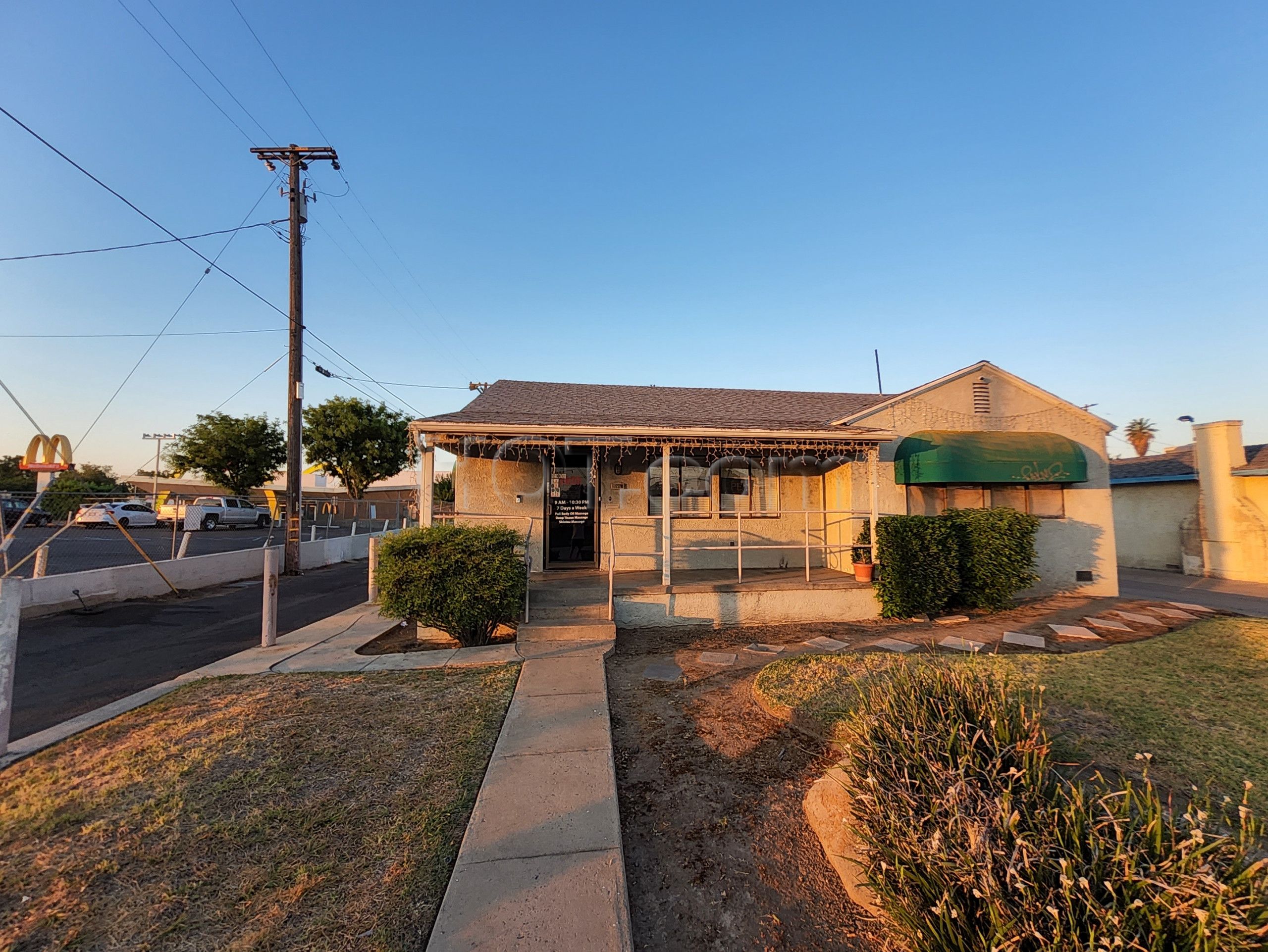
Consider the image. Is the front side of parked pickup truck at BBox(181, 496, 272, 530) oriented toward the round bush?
no

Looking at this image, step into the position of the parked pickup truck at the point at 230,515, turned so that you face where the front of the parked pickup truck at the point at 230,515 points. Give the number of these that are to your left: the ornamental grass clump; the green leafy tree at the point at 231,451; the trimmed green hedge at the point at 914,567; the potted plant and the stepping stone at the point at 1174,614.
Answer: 1

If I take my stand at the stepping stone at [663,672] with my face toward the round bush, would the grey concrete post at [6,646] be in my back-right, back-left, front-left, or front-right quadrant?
front-left

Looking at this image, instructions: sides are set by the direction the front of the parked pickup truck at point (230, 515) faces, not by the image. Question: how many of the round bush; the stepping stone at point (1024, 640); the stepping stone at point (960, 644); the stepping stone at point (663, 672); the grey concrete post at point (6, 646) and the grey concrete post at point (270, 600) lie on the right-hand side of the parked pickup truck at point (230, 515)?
6

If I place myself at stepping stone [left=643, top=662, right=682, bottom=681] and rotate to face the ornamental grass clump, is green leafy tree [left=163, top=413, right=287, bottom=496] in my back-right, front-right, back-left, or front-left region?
back-right

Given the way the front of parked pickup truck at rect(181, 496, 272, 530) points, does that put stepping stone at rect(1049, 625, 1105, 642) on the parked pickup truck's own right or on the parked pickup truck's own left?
on the parked pickup truck's own right

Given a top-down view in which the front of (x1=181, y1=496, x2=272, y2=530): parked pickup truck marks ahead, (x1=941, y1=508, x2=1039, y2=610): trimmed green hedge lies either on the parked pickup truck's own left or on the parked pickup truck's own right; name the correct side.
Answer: on the parked pickup truck's own right

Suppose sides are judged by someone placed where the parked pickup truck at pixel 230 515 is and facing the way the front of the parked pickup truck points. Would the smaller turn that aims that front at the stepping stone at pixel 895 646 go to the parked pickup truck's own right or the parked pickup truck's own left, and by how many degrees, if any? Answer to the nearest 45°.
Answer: approximately 90° to the parked pickup truck's own right

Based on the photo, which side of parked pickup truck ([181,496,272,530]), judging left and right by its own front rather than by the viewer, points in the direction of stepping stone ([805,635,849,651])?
right

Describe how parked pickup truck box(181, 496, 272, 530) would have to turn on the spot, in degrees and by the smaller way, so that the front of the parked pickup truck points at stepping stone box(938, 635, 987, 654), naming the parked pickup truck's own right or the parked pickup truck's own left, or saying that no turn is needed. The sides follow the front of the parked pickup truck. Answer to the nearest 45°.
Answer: approximately 90° to the parked pickup truck's own right

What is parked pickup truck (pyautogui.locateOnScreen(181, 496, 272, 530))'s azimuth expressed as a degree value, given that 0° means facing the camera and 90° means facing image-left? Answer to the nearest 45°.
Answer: approximately 270°

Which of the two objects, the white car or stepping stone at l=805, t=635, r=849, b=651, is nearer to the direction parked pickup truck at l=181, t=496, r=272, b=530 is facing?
the stepping stone

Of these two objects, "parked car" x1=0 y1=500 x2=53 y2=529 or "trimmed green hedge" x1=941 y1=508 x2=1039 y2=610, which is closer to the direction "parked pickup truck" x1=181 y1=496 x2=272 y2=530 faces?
the trimmed green hedge

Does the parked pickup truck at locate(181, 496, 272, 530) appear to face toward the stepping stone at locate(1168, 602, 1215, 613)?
no

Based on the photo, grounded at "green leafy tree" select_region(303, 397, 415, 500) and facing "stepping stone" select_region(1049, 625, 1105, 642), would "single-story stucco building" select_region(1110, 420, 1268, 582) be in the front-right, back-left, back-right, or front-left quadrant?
front-left

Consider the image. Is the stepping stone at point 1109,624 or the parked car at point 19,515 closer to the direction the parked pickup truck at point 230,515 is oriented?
the stepping stone

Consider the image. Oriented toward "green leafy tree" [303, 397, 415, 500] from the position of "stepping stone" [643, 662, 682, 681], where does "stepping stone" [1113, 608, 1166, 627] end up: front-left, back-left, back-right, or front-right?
back-right

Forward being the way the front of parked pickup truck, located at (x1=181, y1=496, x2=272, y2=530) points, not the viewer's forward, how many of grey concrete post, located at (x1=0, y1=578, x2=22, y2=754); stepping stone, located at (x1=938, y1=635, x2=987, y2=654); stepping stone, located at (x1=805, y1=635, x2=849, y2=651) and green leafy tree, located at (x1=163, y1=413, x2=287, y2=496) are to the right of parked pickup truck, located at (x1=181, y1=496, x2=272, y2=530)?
3

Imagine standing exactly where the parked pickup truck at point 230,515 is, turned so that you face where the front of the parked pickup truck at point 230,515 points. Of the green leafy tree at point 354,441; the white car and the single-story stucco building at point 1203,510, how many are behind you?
1

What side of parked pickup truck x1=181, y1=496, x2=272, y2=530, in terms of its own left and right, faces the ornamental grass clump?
right

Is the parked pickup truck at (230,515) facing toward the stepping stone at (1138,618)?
no
